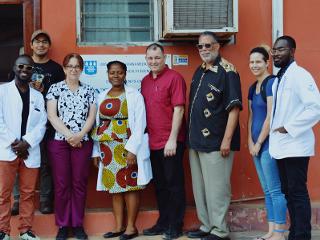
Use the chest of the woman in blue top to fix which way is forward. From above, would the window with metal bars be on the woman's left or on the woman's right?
on the woman's right

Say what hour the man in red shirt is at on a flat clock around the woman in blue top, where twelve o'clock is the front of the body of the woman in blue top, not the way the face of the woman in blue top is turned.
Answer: The man in red shirt is roughly at 2 o'clock from the woman in blue top.

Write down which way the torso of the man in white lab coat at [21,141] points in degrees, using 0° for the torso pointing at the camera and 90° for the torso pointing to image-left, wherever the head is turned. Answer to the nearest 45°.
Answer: approximately 0°

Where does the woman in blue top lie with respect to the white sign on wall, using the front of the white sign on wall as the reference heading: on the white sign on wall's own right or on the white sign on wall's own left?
on the white sign on wall's own left

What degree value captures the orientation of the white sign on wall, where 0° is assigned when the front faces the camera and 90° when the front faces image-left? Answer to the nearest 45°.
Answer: approximately 0°
